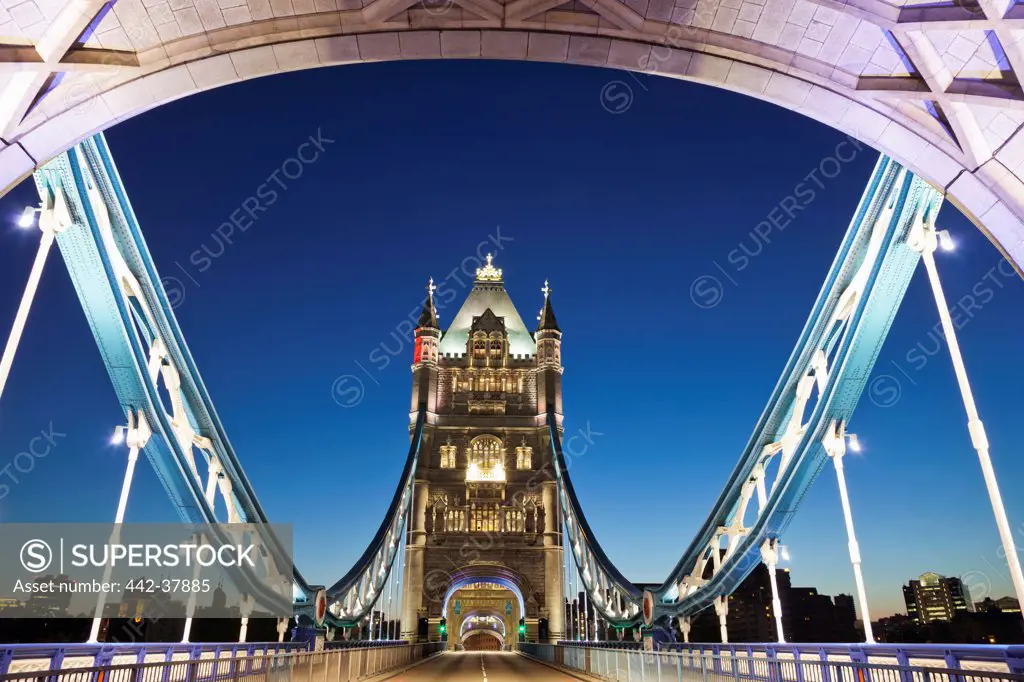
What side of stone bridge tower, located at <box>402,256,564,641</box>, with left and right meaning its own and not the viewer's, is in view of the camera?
front

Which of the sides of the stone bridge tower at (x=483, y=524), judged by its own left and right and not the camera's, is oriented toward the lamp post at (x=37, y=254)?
front

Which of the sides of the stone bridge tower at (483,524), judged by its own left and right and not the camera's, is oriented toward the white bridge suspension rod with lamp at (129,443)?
front

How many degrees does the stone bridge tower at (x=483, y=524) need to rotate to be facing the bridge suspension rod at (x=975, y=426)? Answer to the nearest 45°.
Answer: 0° — it already faces it
